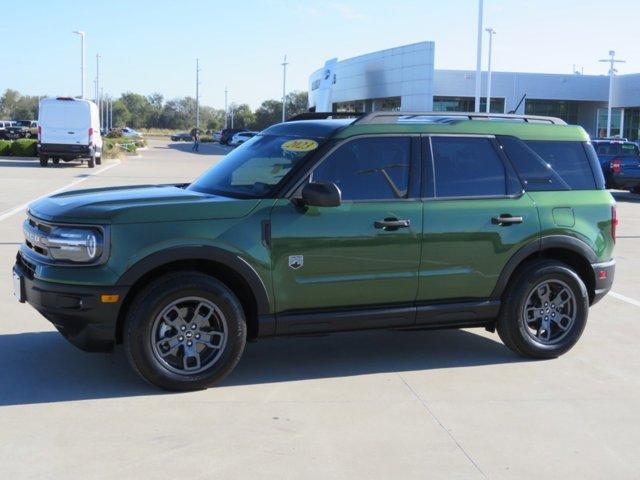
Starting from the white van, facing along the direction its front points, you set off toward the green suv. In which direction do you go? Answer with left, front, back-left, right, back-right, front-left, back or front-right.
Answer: back

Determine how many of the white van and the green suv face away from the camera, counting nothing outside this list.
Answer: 1

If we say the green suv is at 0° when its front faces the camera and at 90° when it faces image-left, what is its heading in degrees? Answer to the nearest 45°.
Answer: approximately 45°

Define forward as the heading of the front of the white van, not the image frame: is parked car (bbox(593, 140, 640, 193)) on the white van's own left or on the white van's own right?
on the white van's own right

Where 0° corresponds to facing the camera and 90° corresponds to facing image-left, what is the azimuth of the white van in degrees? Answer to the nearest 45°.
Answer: approximately 180°

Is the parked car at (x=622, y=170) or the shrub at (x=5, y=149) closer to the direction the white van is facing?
the shrub

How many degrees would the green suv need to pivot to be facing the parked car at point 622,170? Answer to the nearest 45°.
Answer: approximately 180°

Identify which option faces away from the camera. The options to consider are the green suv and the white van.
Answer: the white van
